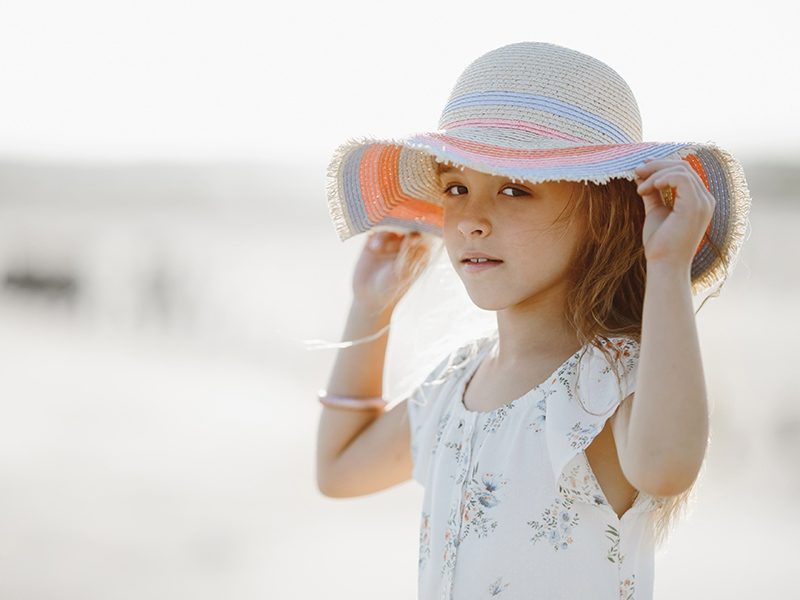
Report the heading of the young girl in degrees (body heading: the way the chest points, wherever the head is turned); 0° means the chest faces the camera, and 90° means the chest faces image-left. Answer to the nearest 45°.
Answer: approximately 45°

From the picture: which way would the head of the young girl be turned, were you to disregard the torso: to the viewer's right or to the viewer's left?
to the viewer's left
